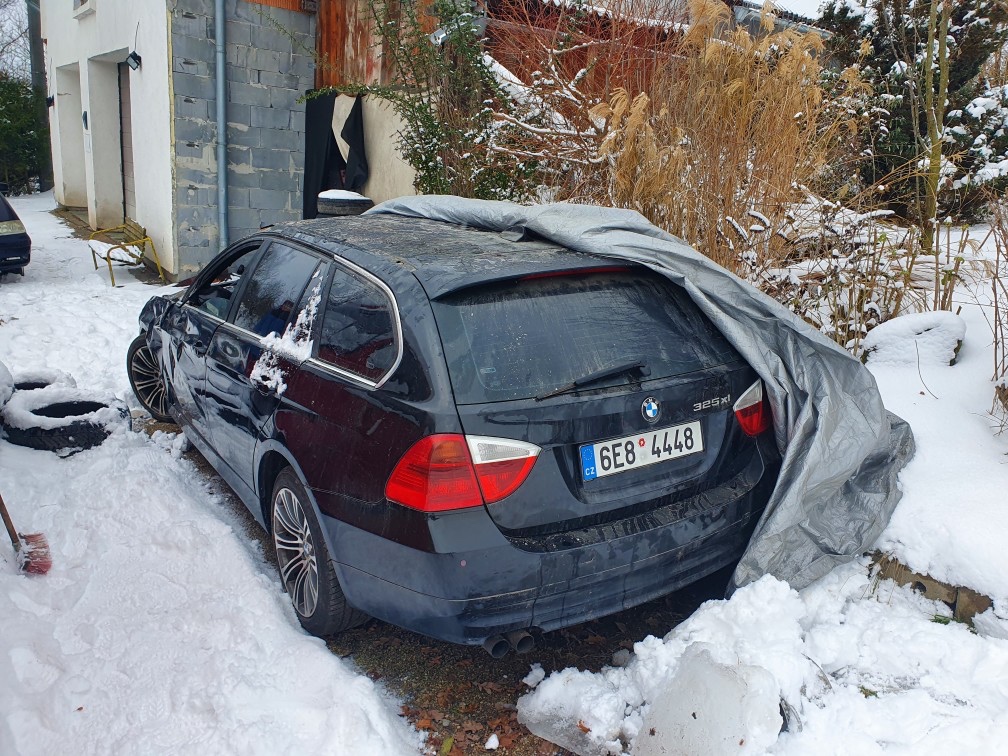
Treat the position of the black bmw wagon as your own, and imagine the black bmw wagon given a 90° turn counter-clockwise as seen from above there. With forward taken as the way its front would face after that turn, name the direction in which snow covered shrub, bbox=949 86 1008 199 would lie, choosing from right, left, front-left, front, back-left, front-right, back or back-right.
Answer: back

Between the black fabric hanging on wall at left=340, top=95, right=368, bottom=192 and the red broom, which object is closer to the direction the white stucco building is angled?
the red broom

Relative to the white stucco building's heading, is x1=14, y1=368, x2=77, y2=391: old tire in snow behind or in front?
in front

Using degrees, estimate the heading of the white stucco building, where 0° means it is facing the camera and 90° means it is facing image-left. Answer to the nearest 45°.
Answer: approximately 45°

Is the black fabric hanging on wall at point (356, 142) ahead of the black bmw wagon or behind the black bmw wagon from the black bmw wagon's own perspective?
ahead

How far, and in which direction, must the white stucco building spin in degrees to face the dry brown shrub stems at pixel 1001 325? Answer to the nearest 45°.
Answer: approximately 45° to its left

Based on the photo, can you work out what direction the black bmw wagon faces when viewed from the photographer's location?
facing away from the viewer and to the left of the viewer

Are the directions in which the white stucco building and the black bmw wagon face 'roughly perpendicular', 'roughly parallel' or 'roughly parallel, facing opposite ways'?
roughly perpendicular

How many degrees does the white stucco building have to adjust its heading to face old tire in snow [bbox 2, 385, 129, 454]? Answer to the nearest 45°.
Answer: approximately 45° to its left
